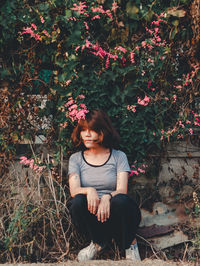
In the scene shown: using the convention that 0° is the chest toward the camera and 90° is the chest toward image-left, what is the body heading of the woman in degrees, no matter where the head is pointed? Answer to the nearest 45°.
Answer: approximately 0°

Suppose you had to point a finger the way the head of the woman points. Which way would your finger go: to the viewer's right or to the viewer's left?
to the viewer's left

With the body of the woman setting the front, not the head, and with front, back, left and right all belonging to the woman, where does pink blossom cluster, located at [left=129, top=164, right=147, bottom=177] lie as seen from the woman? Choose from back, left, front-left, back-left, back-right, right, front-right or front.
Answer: back-left

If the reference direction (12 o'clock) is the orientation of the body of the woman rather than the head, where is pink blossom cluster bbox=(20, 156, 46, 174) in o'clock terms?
The pink blossom cluster is roughly at 4 o'clock from the woman.
